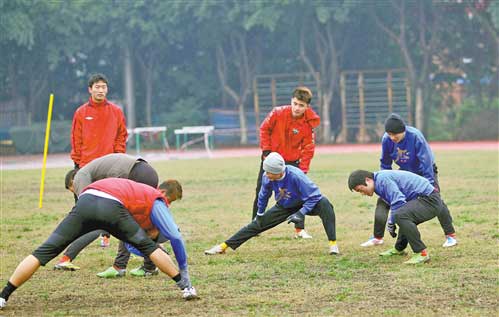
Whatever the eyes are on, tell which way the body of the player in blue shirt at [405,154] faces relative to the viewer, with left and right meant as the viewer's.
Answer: facing the viewer and to the left of the viewer

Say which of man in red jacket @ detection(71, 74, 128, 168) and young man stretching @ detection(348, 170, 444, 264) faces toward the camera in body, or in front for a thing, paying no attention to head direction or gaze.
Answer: the man in red jacket

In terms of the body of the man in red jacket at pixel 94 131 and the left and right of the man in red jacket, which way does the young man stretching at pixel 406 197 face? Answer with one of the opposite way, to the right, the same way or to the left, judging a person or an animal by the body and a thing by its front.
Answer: to the right

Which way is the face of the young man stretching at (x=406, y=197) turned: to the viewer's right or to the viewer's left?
to the viewer's left

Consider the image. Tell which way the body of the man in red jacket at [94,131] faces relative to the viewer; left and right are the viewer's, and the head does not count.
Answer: facing the viewer

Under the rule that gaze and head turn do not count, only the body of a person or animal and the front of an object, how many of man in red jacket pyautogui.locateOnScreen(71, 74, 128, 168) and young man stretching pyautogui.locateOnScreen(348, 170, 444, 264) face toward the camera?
1

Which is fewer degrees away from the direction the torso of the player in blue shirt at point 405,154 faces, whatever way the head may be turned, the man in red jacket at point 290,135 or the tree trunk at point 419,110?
the man in red jacket

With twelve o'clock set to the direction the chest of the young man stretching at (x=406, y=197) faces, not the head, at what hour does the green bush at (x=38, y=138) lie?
The green bush is roughly at 2 o'clock from the young man stretching.

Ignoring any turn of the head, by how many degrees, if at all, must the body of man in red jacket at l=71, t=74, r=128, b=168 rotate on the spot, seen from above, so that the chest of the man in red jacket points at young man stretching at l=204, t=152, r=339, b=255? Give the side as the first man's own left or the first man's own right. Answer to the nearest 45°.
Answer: approximately 45° to the first man's own left

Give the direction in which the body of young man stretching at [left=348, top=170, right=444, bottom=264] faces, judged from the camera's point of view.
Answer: to the viewer's left

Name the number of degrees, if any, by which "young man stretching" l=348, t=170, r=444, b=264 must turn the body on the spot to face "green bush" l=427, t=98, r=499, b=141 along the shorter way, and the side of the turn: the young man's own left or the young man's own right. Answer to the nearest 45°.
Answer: approximately 90° to the young man's own right

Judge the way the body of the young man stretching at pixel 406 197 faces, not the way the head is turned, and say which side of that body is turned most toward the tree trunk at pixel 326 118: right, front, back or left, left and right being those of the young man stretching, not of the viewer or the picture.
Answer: right

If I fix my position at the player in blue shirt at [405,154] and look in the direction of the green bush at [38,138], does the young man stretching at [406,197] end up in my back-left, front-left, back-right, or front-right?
back-left
